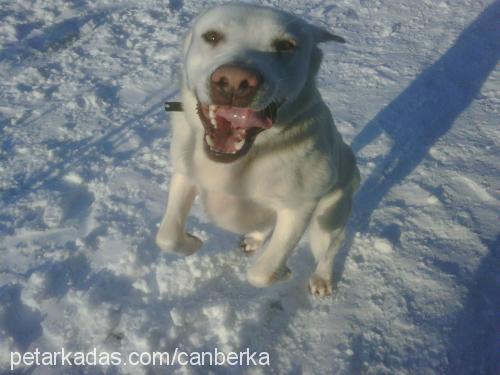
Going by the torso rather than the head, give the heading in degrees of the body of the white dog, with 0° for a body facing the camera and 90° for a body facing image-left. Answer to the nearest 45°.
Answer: approximately 45°
